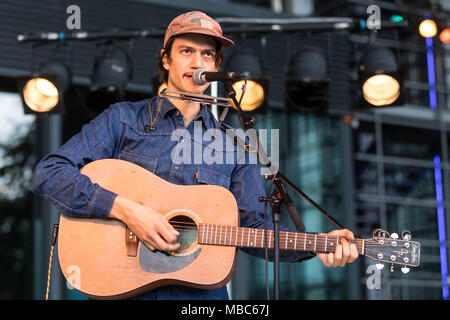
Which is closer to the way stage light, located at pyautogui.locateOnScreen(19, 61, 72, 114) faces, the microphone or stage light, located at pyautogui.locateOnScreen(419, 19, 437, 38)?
the microphone

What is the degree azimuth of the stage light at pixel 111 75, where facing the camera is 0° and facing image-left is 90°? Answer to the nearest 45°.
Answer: approximately 45°

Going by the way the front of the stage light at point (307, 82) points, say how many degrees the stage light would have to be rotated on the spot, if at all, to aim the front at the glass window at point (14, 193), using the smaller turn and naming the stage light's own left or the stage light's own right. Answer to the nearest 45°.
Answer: approximately 135° to the stage light's own right

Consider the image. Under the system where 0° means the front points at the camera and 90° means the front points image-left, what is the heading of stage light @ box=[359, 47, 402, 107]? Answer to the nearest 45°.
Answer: approximately 0°

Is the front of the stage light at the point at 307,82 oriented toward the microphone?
yes

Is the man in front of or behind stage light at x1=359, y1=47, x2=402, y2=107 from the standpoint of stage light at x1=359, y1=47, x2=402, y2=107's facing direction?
in front

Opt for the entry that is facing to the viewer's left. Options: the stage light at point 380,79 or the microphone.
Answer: the microphone

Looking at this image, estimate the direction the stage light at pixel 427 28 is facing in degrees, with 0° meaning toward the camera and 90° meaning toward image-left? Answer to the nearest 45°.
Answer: approximately 0°

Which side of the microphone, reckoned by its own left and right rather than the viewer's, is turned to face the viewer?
left

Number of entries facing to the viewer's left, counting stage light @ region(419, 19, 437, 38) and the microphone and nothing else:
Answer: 1

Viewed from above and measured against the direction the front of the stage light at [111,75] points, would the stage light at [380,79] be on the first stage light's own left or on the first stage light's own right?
on the first stage light's own left
